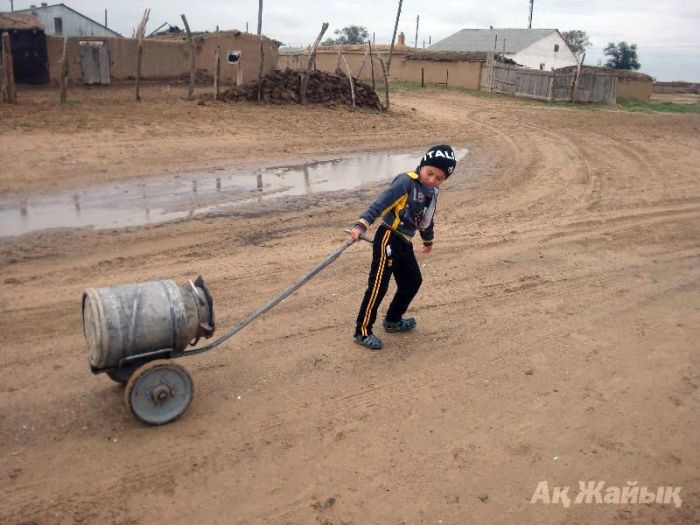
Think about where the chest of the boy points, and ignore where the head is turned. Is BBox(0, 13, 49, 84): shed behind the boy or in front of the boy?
behind

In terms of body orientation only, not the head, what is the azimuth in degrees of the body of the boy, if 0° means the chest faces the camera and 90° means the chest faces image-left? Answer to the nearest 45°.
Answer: approximately 315°

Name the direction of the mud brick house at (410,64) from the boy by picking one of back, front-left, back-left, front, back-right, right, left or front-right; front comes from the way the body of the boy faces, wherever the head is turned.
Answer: back-left

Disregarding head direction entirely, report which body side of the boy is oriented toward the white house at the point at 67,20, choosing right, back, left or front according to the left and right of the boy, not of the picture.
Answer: back

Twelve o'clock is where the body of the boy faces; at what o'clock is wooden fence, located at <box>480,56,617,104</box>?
The wooden fence is roughly at 8 o'clock from the boy.

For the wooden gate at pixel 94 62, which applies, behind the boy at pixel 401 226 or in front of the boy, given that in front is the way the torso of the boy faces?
behind

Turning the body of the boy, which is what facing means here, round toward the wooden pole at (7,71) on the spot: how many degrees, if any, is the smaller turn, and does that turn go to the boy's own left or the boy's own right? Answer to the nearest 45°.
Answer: approximately 180°
